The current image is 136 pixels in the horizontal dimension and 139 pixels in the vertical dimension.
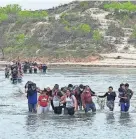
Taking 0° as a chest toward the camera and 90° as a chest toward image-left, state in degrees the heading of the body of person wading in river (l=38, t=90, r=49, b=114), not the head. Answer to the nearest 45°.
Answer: approximately 0°

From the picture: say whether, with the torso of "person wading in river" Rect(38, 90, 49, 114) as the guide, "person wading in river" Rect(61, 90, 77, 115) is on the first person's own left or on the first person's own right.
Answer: on the first person's own left

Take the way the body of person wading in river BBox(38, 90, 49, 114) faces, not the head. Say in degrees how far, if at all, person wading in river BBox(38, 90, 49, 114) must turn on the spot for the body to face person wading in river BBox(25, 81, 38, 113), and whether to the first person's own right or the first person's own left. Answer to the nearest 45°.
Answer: approximately 135° to the first person's own right

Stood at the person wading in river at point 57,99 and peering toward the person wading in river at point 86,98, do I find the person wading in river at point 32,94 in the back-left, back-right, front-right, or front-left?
back-left

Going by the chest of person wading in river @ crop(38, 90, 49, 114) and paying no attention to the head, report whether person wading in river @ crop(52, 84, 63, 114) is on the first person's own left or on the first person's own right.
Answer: on the first person's own left

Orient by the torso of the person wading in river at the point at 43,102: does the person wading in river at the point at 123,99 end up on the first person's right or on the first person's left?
on the first person's left

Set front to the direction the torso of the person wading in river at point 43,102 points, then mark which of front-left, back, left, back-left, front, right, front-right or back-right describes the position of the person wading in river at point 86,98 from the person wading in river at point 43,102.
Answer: left

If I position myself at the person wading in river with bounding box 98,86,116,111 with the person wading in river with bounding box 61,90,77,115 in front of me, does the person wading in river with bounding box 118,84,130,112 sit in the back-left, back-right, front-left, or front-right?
back-left

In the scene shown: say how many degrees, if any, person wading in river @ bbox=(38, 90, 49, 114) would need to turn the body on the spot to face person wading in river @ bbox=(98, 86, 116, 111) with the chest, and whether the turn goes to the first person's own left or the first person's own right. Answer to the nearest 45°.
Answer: approximately 90° to the first person's own left
